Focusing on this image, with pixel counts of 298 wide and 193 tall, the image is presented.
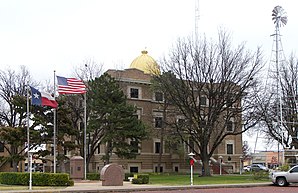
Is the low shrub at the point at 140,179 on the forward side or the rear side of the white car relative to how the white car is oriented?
on the forward side

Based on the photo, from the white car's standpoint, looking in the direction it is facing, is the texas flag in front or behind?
in front

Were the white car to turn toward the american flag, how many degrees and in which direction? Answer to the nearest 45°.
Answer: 0° — it already faces it

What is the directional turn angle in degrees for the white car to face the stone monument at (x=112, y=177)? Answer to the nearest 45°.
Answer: approximately 45° to its left

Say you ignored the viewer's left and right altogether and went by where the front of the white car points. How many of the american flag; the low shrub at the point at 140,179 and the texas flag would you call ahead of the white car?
3

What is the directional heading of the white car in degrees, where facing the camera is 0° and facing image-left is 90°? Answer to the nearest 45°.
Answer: approximately 90°

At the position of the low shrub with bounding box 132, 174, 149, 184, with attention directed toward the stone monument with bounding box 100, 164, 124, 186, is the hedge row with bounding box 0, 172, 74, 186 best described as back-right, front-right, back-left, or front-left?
front-right

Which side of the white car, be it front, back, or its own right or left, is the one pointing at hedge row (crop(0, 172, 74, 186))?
front
